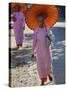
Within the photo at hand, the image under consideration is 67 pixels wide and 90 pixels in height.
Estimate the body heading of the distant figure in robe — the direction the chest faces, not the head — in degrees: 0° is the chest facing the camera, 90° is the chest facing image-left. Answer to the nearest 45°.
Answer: approximately 0°
